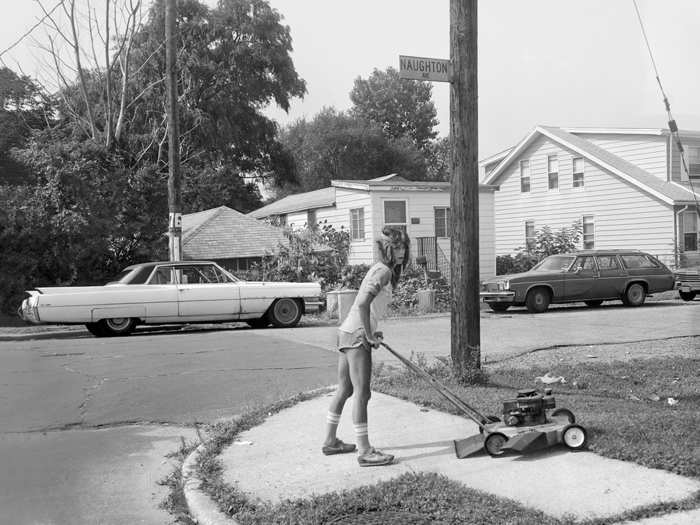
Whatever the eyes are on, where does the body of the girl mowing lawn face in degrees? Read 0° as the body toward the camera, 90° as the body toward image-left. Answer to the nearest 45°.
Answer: approximately 270°

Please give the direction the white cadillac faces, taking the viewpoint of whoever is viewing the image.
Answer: facing to the right of the viewer

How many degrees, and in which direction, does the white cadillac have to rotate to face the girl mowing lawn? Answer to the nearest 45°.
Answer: approximately 90° to its right

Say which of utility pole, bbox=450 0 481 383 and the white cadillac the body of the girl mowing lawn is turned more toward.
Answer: the utility pole

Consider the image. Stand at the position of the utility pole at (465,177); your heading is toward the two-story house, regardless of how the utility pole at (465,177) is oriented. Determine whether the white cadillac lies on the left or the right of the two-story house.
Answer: left

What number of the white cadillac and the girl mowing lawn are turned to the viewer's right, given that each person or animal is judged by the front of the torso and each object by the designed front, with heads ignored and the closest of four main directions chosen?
2
